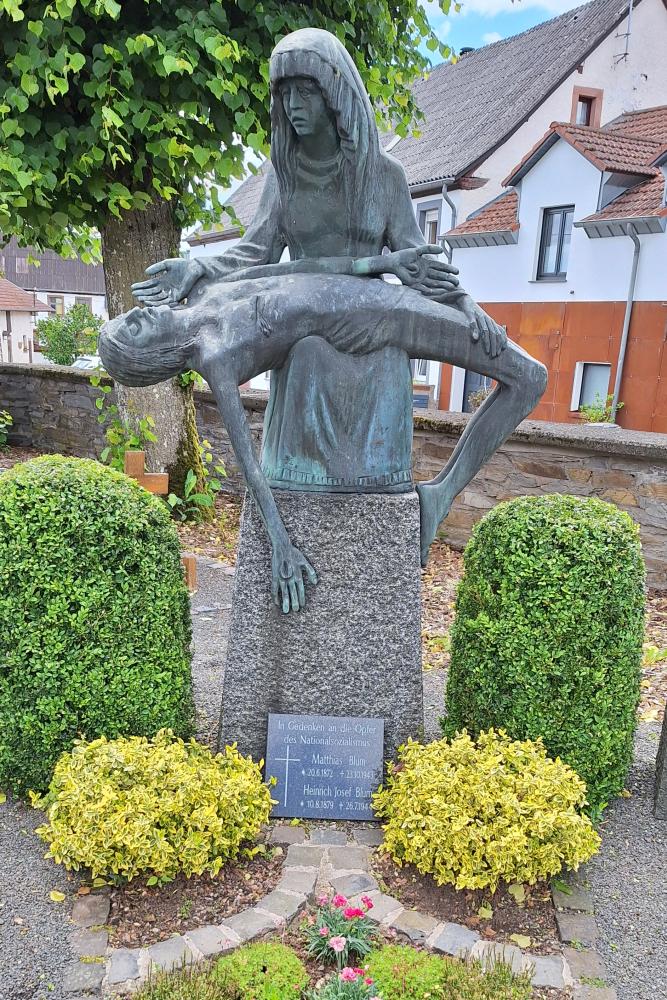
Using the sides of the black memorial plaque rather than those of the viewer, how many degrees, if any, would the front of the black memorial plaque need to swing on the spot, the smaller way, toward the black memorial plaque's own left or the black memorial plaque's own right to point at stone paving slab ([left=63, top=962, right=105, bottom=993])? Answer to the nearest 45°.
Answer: approximately 45° to the black memorial plaque's own right

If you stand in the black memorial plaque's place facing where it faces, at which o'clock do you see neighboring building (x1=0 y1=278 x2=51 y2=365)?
The neighboring building is roughly at 5 o'clock from the black memorial plaque.

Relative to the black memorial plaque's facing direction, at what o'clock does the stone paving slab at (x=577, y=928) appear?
The stone paving slab is roughly at 10 o'clock from the black memorial plaque.

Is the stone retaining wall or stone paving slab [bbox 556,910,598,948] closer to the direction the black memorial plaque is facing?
the stone paving slab

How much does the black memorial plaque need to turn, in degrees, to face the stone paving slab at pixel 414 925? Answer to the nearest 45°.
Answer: approximately 45° to its left

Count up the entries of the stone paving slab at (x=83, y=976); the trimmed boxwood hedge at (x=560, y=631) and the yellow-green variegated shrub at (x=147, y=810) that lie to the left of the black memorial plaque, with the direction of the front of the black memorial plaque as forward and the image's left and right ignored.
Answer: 1

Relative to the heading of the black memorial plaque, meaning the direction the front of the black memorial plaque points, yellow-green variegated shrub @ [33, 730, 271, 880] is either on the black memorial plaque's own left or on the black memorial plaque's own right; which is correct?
on the black memorial plaque's own right

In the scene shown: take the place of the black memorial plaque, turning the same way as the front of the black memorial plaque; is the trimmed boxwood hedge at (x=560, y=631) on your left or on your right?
on your left

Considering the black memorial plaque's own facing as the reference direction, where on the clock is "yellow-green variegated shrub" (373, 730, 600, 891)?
The yellow-green variegated shrub is roughly at 10 o'clock from the black memorial plaque.

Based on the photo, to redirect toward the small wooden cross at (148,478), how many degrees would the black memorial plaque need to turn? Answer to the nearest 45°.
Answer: approximately 135° to its right

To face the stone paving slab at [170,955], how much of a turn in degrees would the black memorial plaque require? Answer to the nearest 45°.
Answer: approximately 45° to its right

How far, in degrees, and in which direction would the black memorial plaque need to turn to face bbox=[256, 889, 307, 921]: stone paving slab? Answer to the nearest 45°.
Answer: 0° — it already faces it

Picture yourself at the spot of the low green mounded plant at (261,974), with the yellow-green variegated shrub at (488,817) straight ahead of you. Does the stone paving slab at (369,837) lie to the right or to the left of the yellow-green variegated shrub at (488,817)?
left

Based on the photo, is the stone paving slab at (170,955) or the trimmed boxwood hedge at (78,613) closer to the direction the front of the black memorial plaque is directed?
the stone paving slab

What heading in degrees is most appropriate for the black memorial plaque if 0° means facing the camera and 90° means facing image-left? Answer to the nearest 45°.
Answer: approximately 0°

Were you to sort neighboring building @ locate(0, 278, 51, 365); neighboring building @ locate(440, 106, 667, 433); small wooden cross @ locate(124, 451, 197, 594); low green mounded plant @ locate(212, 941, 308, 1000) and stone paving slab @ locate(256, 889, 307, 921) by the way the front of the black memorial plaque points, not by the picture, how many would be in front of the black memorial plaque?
2
